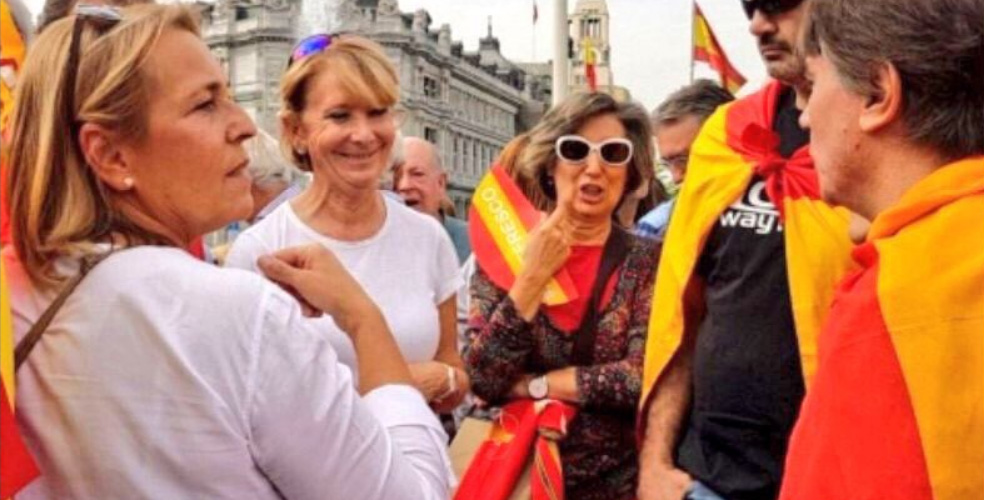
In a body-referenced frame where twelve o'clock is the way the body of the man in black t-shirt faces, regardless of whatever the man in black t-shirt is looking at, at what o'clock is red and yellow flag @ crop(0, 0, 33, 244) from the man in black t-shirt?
The red and yellow flag is roughly at 2 o'clock from the man in black t-shirt.

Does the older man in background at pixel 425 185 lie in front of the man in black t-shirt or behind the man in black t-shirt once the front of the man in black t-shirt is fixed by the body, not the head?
behind

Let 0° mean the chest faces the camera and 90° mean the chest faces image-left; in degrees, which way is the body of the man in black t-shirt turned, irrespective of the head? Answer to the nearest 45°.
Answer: approximately 0°

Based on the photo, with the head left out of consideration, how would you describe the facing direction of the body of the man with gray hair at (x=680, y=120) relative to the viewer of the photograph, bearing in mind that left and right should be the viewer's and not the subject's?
facing the viewer and to the left of the viewer

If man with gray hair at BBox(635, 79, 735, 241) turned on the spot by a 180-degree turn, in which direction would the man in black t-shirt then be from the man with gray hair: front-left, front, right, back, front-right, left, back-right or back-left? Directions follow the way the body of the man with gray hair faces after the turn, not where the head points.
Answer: back-right

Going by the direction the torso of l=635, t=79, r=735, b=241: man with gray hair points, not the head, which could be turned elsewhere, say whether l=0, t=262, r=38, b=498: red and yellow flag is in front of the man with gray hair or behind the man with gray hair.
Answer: in front

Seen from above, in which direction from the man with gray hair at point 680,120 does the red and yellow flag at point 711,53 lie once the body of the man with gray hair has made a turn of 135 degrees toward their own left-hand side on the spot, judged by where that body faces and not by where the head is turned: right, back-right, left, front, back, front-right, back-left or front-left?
left

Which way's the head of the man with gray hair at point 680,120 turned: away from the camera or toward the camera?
toward the camera

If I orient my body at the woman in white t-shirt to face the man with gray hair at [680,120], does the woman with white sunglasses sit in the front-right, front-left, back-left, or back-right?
front-right

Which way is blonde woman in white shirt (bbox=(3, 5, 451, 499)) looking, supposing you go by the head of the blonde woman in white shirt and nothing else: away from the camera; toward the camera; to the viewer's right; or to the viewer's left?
to the viewer's right
